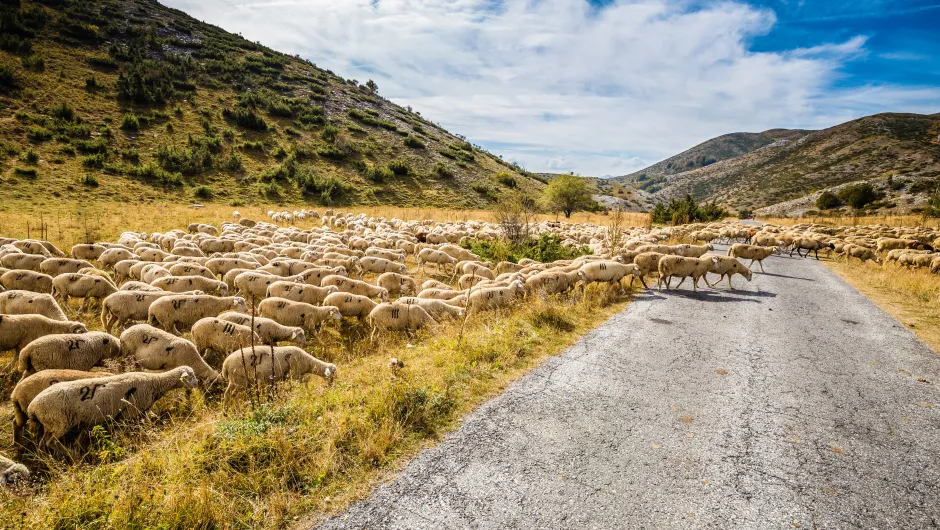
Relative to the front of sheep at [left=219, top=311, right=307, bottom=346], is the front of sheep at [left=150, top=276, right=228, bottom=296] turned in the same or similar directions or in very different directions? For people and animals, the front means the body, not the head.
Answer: same or similar directions

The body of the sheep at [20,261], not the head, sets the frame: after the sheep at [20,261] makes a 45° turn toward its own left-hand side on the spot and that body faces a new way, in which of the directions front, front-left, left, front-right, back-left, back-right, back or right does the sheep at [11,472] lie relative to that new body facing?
back-right

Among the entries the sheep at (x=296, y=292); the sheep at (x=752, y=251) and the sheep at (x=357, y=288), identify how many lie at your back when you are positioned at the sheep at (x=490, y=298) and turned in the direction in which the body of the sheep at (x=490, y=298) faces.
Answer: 2

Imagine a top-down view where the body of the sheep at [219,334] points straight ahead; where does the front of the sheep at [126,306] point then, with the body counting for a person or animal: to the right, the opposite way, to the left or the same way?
the same way

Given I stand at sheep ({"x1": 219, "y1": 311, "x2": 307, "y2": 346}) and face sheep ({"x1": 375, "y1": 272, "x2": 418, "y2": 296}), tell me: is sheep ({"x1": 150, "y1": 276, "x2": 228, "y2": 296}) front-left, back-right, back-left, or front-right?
front-left

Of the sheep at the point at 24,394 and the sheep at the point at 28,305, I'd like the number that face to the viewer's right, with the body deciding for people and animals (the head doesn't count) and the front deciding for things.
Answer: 2

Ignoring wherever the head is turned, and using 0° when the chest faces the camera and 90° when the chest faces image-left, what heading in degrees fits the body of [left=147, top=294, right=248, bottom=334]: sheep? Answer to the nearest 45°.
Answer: approximately 270°

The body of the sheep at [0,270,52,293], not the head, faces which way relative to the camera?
to the viewer's right

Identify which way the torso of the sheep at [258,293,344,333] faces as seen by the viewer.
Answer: to the viewer's right

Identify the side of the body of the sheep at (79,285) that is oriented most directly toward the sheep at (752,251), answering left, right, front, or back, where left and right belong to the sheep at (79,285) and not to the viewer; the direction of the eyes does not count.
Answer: front

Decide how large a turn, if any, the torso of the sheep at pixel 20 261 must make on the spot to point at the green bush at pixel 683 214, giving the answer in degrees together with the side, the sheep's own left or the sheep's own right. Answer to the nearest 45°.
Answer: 0° — it already faces it

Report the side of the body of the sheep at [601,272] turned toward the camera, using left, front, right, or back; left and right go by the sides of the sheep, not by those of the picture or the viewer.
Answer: right

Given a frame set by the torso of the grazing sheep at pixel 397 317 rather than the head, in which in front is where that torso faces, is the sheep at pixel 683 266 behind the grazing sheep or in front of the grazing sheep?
in front

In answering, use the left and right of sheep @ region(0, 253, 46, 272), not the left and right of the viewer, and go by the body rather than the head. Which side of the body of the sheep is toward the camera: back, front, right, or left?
right

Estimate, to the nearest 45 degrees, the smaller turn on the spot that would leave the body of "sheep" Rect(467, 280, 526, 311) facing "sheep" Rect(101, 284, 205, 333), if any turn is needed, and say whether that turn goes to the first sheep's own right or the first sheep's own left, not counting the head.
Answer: approximately 180°

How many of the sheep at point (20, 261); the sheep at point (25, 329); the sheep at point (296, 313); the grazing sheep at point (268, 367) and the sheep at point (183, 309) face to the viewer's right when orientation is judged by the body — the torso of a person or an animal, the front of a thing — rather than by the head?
5

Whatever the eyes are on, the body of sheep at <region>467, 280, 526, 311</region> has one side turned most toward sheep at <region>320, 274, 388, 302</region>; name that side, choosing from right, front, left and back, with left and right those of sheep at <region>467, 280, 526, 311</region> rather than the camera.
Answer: back

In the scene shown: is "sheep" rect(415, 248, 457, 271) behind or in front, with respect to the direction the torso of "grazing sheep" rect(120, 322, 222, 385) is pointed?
in front

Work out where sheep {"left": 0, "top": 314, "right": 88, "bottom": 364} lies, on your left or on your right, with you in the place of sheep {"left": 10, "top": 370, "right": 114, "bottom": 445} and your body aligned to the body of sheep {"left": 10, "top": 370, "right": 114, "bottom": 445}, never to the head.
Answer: on your left
